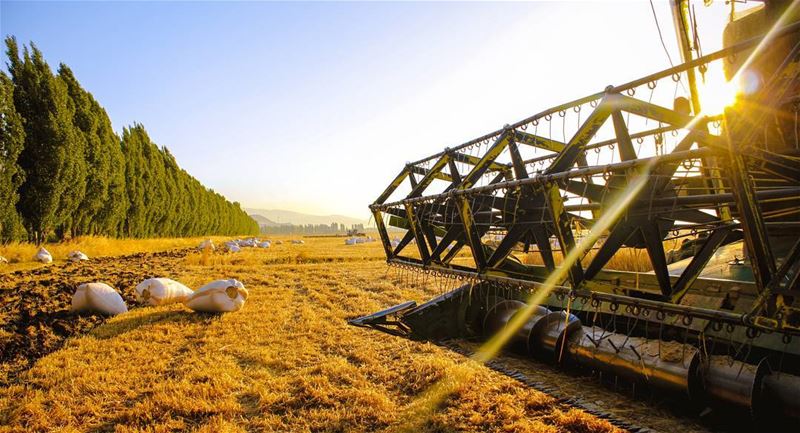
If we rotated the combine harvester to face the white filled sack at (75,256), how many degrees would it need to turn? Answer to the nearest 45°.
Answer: approximately 45° to its right

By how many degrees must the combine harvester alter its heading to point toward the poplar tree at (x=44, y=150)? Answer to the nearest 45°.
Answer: approximately 45° to its right

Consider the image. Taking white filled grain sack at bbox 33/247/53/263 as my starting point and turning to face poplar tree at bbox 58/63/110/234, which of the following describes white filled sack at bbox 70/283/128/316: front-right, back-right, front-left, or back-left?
back-right

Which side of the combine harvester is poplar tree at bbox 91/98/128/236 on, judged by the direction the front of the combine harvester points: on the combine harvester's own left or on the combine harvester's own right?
on the combine harvester's own right

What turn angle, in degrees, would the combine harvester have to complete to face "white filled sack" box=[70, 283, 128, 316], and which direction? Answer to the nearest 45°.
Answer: approximately 45° to its right

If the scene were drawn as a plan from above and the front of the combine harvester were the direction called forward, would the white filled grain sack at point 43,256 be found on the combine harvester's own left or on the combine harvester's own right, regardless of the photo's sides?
on the combine harvester's own right

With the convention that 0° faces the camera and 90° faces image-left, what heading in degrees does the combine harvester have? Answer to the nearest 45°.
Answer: approximately 45°

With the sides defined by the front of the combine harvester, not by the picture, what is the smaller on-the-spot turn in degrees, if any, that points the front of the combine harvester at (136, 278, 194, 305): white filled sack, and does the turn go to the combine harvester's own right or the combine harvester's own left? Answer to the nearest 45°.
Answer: approximately 45° to the combine harvester's own right

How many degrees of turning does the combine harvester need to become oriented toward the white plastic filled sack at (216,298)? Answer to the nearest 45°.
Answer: approximately 45° to its right
